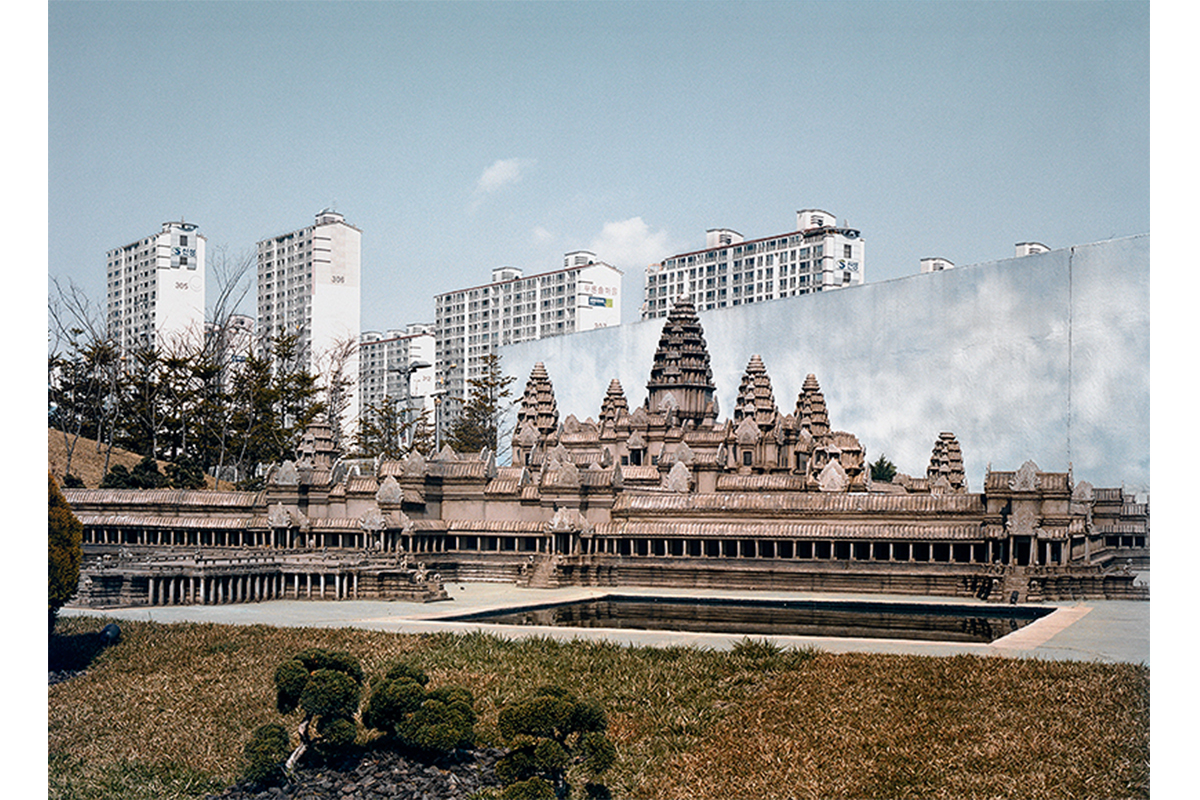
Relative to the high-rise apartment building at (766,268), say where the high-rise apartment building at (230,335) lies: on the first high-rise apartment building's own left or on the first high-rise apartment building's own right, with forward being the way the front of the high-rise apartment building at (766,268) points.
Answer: on the first high-rise apartment building's own right

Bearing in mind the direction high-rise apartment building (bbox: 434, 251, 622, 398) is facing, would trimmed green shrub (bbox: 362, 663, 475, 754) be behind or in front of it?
in front

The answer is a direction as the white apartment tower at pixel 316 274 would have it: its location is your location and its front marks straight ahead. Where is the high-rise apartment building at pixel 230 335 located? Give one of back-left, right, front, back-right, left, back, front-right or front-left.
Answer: back-right

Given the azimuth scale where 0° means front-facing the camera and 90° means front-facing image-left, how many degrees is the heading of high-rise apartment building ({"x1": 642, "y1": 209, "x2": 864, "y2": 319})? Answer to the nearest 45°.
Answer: approximately 45°

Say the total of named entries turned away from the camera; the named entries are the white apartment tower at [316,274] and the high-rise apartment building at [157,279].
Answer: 0
